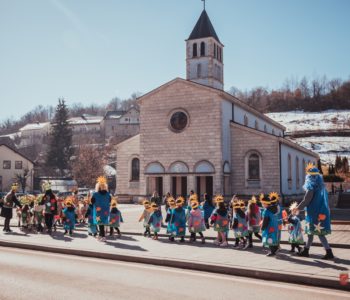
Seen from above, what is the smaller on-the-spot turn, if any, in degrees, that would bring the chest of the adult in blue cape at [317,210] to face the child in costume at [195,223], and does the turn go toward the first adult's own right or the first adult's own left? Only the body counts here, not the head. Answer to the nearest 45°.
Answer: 0° — they already face them

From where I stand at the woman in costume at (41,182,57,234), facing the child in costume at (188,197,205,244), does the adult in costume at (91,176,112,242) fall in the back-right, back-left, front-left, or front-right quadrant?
front-right

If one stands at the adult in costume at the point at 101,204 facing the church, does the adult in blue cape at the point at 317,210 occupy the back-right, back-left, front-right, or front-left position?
back-right

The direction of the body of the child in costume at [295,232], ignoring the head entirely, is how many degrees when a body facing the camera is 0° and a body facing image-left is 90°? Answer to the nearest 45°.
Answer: approximately 45°

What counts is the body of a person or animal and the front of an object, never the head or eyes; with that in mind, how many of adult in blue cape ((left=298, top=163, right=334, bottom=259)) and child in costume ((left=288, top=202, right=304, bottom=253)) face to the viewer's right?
0

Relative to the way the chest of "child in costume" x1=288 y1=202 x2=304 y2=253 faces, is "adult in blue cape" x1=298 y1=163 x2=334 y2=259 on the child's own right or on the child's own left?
on the child's own left
